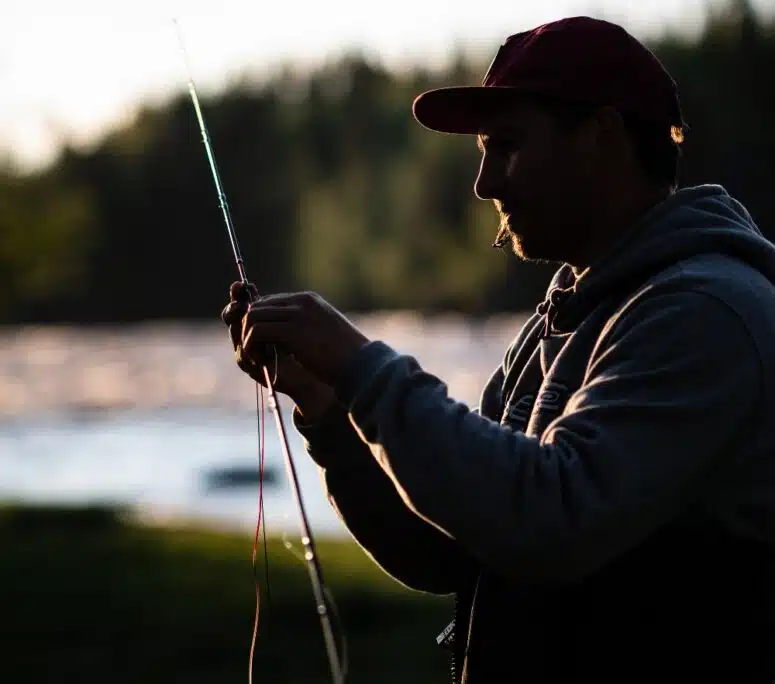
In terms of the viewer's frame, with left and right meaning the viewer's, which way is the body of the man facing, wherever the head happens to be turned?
facing to the left of the viewer

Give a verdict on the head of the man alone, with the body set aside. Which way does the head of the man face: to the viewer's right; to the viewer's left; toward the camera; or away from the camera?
to the viewer's left
